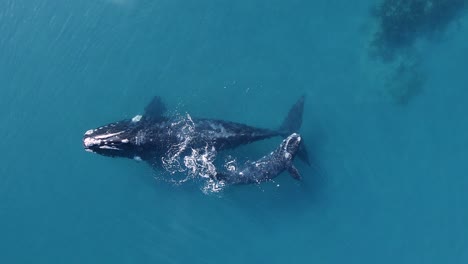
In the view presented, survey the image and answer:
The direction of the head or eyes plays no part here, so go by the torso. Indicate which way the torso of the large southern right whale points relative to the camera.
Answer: to the viewer's left
